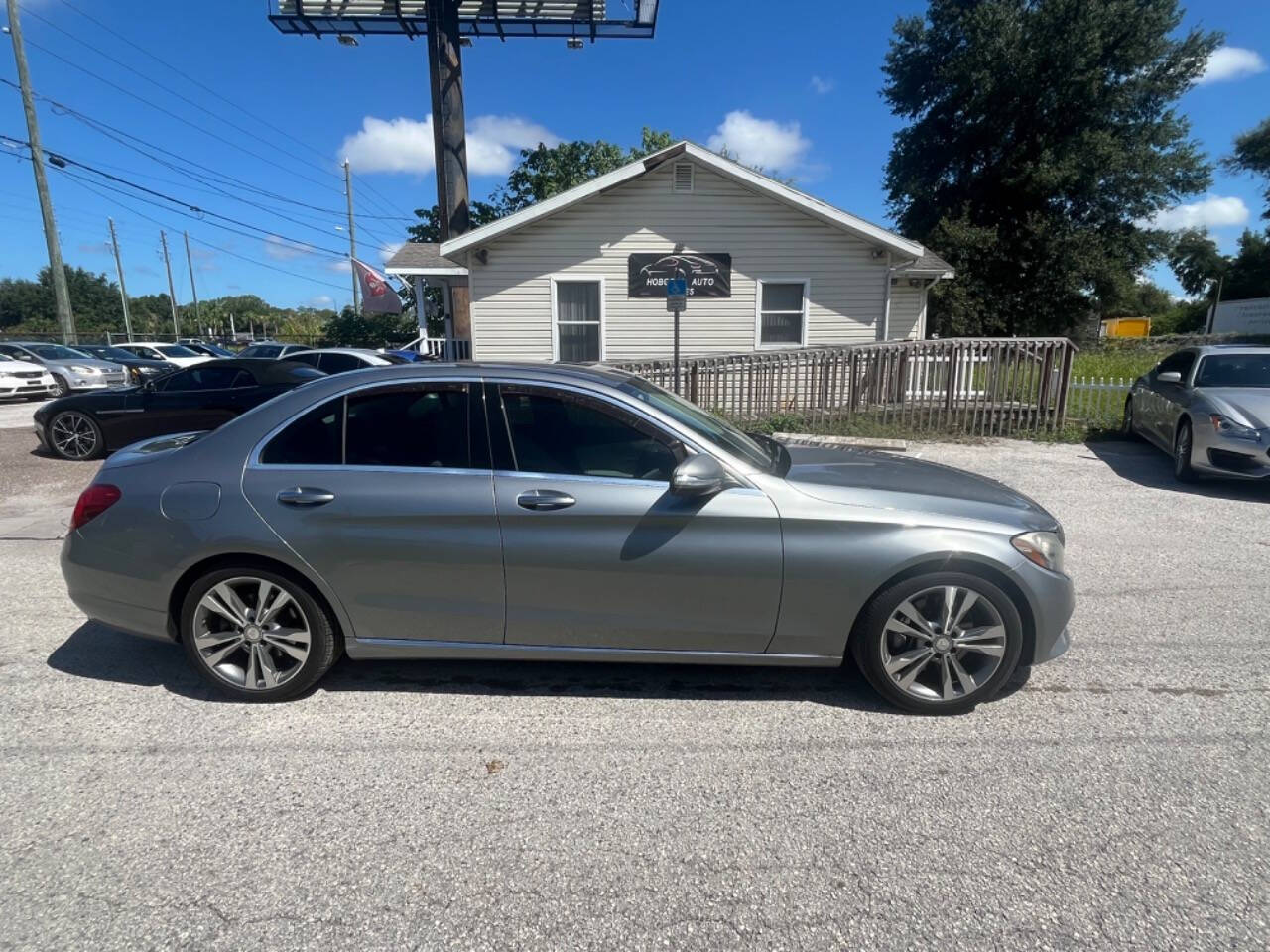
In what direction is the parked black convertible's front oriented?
to the viewer's left

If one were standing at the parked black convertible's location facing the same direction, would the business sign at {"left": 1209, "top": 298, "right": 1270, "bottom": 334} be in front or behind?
behind

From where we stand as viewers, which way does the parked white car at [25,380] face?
facing the viewer and to the right of the viewer

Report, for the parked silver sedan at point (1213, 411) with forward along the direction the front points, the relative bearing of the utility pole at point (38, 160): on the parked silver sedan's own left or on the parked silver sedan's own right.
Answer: on the parked silver sedan's own right

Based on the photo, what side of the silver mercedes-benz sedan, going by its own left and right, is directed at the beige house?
left

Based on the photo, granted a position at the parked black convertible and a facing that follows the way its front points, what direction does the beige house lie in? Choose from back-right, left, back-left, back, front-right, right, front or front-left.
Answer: back

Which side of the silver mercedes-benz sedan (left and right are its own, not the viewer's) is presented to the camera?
right

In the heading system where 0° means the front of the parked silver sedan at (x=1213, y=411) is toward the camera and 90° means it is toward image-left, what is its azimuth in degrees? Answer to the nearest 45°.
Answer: approximately 315°

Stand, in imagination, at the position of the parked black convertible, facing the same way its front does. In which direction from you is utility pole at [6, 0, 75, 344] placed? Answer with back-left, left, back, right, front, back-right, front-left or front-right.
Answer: right

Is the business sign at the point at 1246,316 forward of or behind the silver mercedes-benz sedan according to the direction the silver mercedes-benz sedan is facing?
forward
